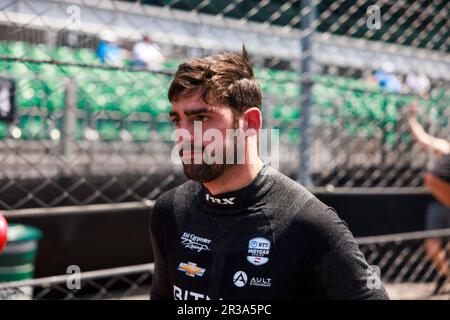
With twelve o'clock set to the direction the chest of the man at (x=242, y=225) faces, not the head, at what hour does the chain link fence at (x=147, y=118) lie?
The chain link fence is roughly at 4 o'clock from the man.

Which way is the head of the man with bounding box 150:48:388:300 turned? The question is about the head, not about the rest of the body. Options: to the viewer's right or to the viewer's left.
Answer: to the viewer's left

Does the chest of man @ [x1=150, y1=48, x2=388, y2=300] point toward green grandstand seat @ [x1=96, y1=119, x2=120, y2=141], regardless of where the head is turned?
no

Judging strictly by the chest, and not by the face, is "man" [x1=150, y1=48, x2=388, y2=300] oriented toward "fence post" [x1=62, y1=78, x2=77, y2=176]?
no

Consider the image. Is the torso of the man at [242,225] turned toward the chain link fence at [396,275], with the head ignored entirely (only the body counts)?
no

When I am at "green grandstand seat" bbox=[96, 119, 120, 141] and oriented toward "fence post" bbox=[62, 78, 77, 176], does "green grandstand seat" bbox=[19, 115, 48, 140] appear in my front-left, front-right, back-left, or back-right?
front-right

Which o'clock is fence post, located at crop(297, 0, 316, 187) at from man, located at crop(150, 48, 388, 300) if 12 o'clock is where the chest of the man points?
The fence post is roughly at 5 o'clock from the man.

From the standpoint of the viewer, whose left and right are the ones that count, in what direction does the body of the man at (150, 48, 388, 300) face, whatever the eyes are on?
facing the viewer and to the left of the viewer
